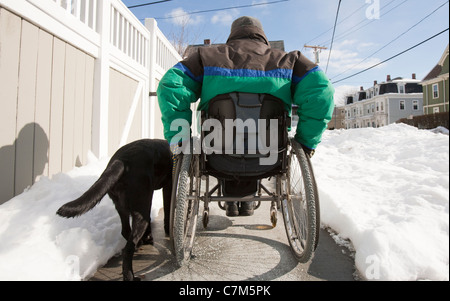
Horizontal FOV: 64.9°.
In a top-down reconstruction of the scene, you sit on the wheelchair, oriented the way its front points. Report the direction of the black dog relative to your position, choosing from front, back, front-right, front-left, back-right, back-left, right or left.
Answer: left

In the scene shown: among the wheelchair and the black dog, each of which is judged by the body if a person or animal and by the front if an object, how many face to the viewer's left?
0

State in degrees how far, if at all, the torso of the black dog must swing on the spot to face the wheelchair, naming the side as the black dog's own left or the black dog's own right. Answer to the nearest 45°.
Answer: approximately 90° to the black dog's own right

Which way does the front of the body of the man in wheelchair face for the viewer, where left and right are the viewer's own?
facing away from the viewer

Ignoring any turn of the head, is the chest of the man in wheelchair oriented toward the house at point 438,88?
no

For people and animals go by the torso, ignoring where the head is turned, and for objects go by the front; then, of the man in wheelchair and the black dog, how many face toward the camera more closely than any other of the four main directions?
0

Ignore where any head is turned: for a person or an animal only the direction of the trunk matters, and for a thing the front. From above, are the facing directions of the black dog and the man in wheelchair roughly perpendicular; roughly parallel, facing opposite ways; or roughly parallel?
roughly parallel

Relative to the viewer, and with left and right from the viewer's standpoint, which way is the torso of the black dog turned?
facing away from the viewer and to the right of the viewer

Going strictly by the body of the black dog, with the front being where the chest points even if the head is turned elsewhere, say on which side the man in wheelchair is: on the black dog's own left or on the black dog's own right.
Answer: on the black dog's own right

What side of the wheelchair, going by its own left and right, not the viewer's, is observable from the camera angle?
back

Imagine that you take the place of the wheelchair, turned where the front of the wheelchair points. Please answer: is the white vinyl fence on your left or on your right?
on your left

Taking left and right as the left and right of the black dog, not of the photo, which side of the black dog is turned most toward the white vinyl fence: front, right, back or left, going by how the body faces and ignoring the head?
left
